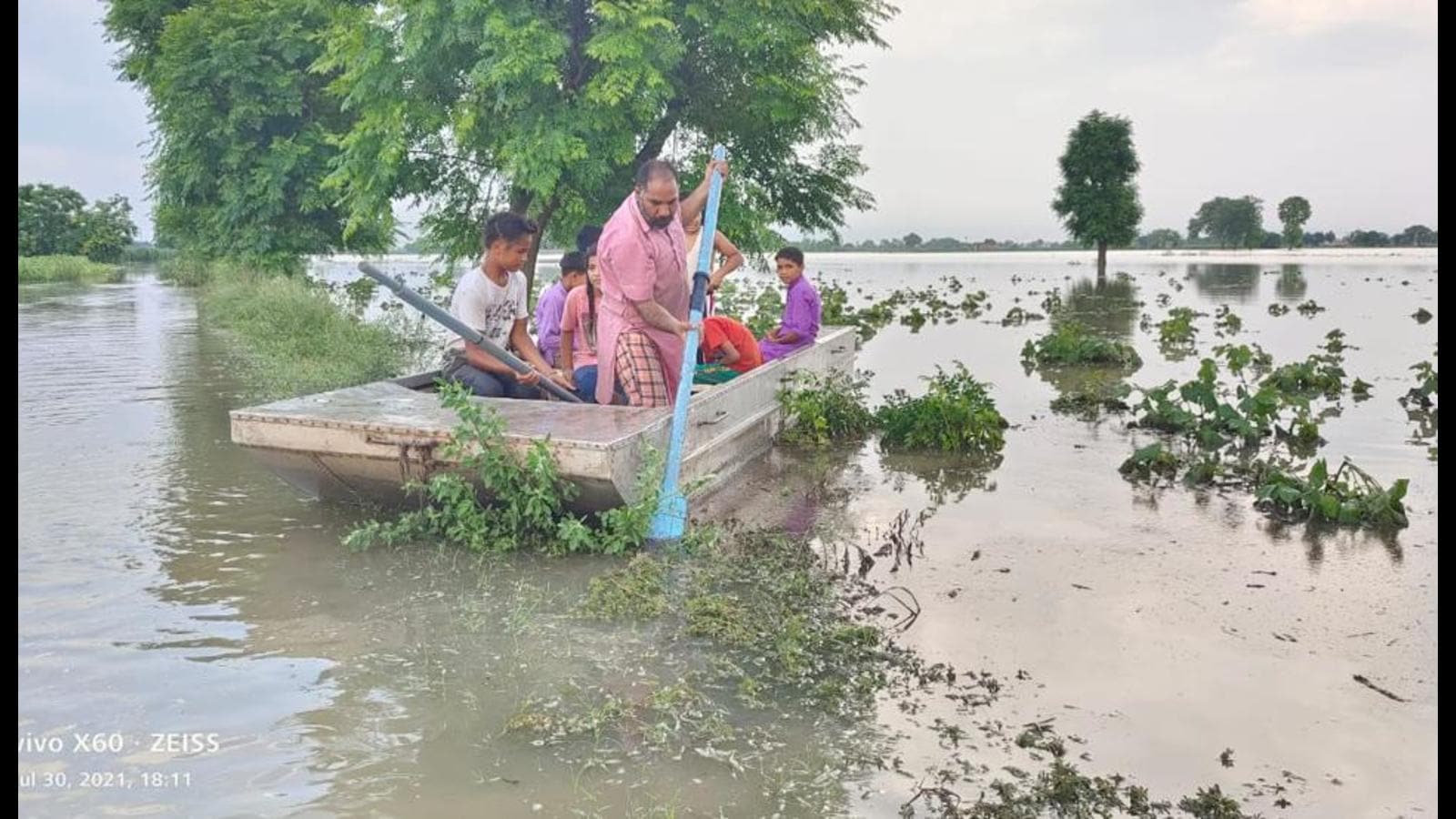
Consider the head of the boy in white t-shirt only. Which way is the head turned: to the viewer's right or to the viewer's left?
to the viewer's right

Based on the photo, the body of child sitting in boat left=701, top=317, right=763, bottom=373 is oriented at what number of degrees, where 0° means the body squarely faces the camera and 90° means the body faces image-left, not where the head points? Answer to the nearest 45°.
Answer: approximately 90°

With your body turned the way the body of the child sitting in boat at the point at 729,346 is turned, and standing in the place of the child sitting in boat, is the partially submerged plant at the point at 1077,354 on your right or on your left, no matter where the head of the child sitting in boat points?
on your right

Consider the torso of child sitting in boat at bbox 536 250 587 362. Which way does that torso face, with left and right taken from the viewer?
facing to the right of the viewer

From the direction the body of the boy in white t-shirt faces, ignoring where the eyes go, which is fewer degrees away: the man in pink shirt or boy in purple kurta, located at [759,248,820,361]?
the man in pink shirt

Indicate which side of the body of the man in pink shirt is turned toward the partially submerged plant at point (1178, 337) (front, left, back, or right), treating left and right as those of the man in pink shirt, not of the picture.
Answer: left

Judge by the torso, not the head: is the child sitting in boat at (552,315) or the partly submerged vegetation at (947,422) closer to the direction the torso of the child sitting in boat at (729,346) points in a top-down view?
the child sitting in boat

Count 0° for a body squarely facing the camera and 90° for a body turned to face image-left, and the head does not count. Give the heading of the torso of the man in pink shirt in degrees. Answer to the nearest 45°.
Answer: approximately 315°
